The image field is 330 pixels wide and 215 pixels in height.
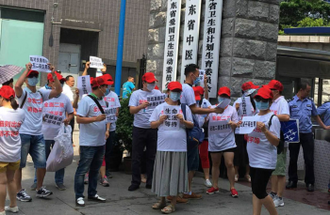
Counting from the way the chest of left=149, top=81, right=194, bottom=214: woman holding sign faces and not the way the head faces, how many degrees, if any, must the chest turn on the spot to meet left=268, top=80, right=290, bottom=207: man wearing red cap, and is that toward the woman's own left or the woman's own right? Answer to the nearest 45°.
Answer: approximately 90° to the woman's own left

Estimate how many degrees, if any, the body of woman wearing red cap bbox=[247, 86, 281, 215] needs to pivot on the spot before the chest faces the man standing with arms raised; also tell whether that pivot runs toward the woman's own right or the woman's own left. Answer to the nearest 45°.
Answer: approximately 45° to the woman's own right

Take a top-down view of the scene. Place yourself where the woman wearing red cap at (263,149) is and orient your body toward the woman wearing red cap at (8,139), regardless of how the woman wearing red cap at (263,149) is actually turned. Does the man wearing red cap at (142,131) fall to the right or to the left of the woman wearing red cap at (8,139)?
right
